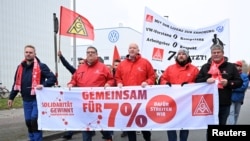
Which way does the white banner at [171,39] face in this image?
toward the camera

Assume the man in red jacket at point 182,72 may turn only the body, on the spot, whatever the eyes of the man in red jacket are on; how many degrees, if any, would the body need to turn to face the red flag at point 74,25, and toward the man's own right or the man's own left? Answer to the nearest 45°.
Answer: approximately 135° to the man's own right

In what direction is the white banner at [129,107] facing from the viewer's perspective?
toward the camera

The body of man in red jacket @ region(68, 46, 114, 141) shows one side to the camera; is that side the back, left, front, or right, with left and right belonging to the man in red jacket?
front

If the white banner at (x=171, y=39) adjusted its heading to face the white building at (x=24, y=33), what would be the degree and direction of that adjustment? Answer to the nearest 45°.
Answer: approximately 135° to its right

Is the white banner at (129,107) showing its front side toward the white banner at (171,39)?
no

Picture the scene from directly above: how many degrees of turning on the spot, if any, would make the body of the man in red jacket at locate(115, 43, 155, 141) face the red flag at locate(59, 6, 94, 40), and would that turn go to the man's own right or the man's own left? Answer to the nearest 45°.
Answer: approximately 135° to the man's own right

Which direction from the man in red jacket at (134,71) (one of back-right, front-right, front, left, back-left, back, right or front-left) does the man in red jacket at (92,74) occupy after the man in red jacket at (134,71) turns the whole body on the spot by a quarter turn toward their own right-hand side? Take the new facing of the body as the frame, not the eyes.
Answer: front

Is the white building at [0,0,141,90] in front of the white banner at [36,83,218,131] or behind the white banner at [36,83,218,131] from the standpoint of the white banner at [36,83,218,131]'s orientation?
behind

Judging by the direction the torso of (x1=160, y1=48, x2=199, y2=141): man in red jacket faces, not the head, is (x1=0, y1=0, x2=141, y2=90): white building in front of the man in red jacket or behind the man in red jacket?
behind

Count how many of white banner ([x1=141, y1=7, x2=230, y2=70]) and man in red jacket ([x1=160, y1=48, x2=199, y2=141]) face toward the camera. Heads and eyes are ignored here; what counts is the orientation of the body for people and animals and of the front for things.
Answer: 2

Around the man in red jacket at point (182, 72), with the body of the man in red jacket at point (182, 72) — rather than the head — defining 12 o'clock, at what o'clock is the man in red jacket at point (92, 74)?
the man in red jacket at point (92, 74) is roughly at 3 o'clock from the man in red jacket at point (182, 72).

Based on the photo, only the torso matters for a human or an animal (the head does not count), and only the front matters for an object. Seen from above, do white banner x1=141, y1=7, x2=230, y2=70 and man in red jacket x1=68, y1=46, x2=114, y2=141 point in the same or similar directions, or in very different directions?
same or similar directions

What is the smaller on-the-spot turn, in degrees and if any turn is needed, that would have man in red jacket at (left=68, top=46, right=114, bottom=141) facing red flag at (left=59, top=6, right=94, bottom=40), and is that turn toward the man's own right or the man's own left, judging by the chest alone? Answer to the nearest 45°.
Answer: approximately 180°

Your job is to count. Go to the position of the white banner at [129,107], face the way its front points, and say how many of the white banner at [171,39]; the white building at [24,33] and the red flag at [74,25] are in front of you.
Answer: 0

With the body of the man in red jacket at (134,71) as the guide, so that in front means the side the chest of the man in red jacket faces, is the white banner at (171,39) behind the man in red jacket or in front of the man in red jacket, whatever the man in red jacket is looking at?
behind

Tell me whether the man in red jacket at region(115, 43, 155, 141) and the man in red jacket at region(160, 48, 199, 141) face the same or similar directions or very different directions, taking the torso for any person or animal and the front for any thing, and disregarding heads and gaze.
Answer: same or similar directions

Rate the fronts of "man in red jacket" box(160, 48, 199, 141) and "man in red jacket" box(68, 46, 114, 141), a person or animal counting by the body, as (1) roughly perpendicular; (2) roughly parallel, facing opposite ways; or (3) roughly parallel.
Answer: roughly parallel

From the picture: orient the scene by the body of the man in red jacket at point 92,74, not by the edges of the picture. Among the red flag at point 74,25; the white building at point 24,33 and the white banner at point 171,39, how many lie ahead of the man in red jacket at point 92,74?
0
